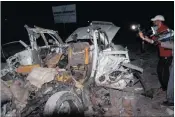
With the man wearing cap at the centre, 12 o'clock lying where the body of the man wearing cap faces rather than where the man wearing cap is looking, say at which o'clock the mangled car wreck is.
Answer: The mangled car wreck is roughly at 11 o'clock from the man wearing cap.

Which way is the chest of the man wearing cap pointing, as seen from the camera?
to the viewer's left
